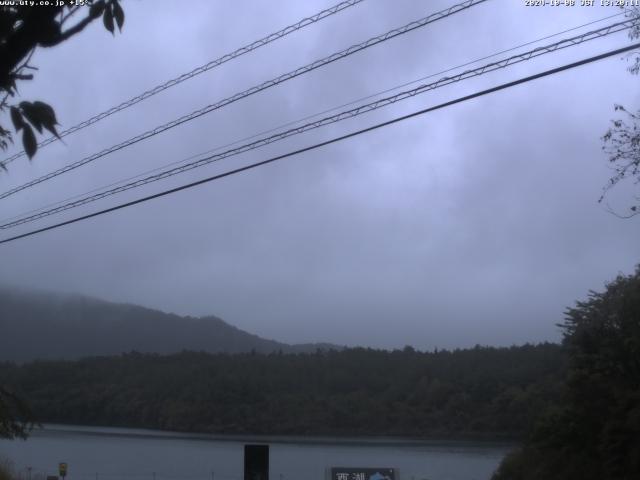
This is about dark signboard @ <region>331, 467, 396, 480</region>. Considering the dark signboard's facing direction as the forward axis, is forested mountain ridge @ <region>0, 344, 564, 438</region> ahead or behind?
behind

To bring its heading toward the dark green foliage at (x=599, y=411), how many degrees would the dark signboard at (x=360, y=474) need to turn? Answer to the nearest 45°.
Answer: approximately 90° to its left

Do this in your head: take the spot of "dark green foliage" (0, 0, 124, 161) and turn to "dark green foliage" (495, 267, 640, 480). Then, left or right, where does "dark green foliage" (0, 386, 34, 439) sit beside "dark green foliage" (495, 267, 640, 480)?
left

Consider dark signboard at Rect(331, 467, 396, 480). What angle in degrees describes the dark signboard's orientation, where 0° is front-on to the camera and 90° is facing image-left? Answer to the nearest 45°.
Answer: approximately 0°

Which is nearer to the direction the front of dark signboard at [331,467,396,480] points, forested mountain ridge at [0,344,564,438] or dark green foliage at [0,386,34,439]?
the dark green foliage

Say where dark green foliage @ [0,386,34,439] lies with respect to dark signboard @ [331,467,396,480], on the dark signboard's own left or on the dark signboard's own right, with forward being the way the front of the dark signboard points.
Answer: on the dark signboard's own right

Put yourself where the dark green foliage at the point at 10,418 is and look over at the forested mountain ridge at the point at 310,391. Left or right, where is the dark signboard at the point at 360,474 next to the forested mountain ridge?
right
